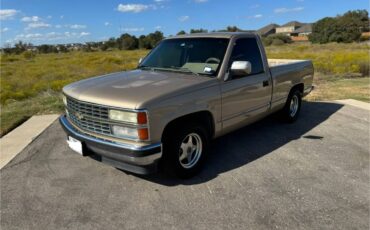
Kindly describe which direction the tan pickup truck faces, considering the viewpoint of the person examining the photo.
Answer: facing the viewer and to the left of the viewer

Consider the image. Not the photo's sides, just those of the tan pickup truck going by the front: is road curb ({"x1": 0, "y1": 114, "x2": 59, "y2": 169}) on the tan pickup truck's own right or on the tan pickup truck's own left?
on the tan pickup truck's own right
